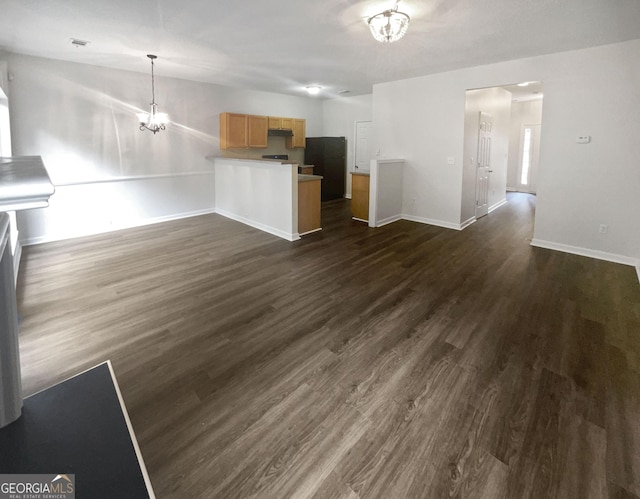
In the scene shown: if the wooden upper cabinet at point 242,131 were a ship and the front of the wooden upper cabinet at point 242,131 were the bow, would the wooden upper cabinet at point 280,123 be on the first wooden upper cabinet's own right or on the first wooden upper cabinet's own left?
on the first wooden upper cabinet's own left

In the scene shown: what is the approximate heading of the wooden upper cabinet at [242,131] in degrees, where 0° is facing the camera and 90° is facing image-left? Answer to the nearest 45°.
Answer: approximately 315°

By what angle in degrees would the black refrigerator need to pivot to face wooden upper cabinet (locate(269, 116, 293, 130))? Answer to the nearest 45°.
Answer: approximately 90° to its right

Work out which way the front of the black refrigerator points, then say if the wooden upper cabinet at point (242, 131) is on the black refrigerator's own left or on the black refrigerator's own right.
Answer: on the black refrigerator's own right

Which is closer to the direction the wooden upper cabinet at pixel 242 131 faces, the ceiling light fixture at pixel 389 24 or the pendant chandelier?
the ceiling light fixture

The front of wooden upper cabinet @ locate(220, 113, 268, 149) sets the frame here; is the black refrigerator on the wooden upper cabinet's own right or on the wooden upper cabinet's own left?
on the wooden upper cabinet's own left

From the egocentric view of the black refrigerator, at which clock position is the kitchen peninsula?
The kitchen peninsula is roughly at 2 o'clock from the black refrigerator.
